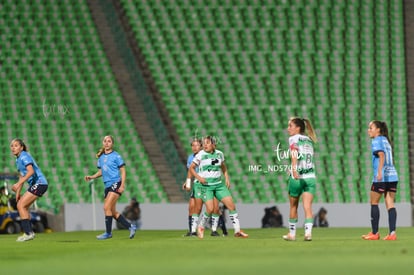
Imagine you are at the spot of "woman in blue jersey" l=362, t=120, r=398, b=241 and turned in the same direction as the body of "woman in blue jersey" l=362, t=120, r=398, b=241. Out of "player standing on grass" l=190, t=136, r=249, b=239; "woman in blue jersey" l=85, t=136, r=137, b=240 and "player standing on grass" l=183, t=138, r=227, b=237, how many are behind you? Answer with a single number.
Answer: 0

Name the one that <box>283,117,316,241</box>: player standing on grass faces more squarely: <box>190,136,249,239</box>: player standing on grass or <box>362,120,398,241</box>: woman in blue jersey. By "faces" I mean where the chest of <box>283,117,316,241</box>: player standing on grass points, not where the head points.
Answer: the player standing on grass

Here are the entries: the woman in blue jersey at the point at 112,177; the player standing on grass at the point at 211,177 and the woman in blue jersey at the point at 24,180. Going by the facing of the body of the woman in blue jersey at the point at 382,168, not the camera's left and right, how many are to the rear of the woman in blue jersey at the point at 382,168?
0

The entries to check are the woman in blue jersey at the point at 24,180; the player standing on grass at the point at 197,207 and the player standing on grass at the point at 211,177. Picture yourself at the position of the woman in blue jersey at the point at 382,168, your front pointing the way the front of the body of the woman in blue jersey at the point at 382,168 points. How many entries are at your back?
0

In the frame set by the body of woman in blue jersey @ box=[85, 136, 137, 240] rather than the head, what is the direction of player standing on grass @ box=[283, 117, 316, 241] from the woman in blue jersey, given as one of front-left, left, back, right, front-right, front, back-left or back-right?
left

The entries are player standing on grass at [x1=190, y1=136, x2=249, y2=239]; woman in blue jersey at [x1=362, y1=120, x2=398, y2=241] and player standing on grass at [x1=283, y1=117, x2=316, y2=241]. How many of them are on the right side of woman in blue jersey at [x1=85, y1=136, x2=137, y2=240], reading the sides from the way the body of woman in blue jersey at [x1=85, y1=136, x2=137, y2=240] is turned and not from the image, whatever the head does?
0

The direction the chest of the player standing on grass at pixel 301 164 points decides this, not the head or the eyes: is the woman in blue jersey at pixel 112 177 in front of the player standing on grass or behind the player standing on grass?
in front

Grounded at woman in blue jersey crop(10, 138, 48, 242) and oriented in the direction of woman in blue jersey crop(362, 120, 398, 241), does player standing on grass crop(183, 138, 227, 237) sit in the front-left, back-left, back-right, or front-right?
front-left

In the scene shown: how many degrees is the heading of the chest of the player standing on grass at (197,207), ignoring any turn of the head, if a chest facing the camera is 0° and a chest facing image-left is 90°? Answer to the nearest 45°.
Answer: approximately 45°

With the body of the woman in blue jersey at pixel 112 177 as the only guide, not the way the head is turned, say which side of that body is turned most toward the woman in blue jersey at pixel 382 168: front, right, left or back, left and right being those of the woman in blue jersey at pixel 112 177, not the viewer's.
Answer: left

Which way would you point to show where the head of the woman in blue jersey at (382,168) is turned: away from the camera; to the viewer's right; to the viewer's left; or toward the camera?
to the viewer's left
